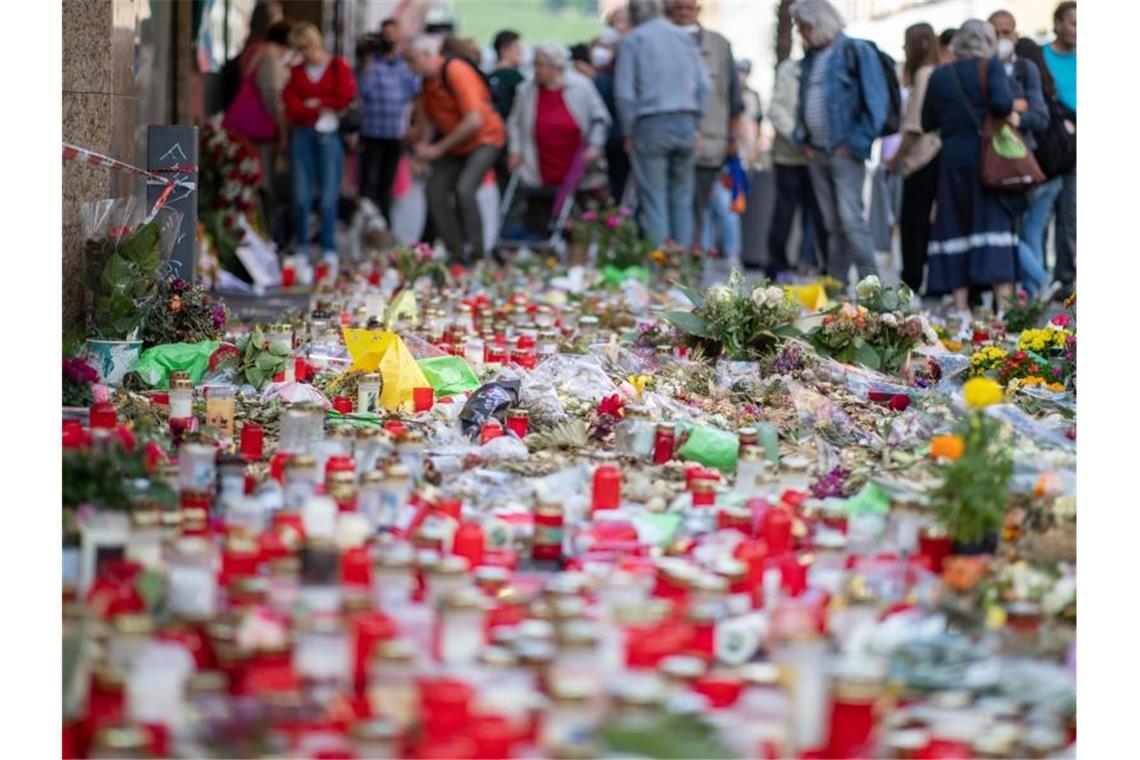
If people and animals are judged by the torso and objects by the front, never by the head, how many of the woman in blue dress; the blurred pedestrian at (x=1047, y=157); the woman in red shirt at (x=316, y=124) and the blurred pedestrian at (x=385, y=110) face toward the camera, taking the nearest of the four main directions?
2

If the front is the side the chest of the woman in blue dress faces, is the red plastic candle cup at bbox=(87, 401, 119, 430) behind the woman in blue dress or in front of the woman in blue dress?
behind

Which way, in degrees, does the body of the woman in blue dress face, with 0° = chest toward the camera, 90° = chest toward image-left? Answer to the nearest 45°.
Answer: approximately 180°

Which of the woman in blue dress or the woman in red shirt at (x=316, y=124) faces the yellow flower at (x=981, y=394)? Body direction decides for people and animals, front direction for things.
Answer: the woman in red shirt

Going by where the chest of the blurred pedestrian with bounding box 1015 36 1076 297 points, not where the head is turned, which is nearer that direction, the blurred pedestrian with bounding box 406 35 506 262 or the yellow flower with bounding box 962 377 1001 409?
the blurred pedestrian

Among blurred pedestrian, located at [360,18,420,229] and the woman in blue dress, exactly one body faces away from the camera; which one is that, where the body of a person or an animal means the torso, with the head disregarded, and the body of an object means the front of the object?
the woman in blue dress

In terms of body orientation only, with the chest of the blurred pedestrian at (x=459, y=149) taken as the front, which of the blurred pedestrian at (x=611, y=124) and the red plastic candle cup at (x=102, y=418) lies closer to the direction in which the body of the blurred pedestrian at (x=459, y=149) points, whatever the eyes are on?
the red plastic candle cup

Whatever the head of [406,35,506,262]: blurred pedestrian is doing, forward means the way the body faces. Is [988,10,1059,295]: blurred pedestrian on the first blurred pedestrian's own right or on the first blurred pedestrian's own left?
on the first blurred pedestrian's own left
